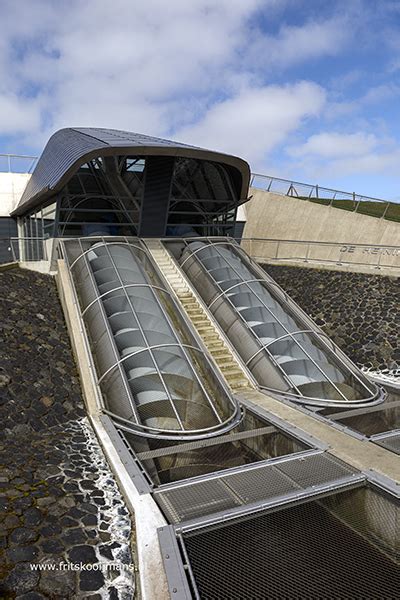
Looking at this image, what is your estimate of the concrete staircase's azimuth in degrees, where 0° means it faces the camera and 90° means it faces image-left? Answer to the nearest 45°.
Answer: approximately 315°

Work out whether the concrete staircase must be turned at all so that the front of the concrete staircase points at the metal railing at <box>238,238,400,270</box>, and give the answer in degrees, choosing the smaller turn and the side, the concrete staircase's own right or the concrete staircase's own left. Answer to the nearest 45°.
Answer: approximately 90° to the concrete staircase's own left
